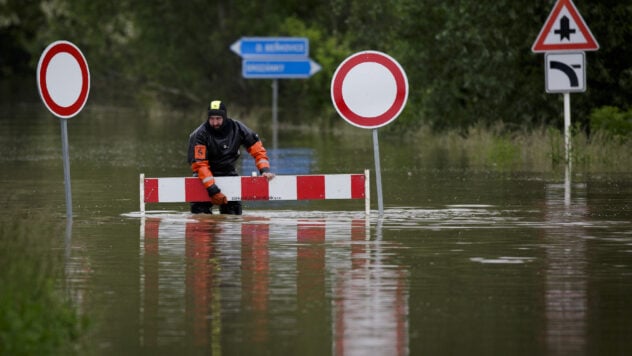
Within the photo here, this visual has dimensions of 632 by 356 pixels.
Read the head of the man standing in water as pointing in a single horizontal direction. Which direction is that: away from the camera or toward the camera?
toward the camera

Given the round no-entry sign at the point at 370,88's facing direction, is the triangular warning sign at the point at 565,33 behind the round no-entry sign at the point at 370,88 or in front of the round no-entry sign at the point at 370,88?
behind

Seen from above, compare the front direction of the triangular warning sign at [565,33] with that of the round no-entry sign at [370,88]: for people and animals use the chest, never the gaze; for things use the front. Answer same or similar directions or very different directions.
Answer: same or similar directions

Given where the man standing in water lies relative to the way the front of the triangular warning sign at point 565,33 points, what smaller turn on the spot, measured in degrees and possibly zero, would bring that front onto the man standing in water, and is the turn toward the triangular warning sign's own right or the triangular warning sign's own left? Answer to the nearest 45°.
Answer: approximately 45° to the triangular warning sign's own right

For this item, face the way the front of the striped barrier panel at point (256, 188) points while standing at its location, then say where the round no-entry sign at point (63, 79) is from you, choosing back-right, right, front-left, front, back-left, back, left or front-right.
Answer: right

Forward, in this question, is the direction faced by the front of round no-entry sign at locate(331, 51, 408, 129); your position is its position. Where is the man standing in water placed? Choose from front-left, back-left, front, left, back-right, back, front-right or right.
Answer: right

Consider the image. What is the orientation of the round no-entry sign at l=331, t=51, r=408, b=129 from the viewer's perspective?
toward the camera

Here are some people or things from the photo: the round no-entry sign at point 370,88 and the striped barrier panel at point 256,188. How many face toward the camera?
2

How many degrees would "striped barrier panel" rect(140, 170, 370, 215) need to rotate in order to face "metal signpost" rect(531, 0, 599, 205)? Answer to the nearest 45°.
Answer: approximately 135° to its left

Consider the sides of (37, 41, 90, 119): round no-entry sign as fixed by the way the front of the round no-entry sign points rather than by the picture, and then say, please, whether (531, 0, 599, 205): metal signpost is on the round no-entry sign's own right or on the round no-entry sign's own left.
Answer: on the round no-entry sign's own left

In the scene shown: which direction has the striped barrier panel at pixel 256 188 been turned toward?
toward the camera

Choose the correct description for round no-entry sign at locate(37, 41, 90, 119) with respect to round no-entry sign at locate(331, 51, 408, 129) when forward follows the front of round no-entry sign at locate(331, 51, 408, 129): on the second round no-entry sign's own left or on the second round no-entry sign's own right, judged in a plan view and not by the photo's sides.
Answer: on the second round no-entry sign's own right
